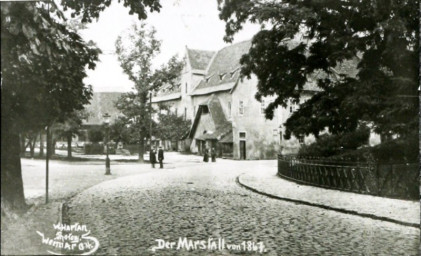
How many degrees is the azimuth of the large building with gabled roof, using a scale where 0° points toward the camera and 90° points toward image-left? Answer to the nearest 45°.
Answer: approximately 45°

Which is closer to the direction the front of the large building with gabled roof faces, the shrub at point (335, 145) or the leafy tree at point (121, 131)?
the leafy tree
